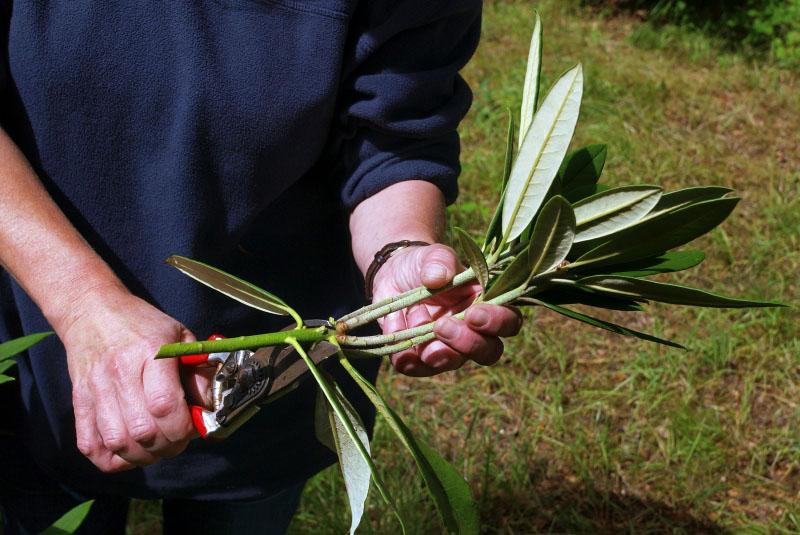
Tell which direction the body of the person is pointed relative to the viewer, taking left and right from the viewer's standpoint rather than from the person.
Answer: facing the viewer
